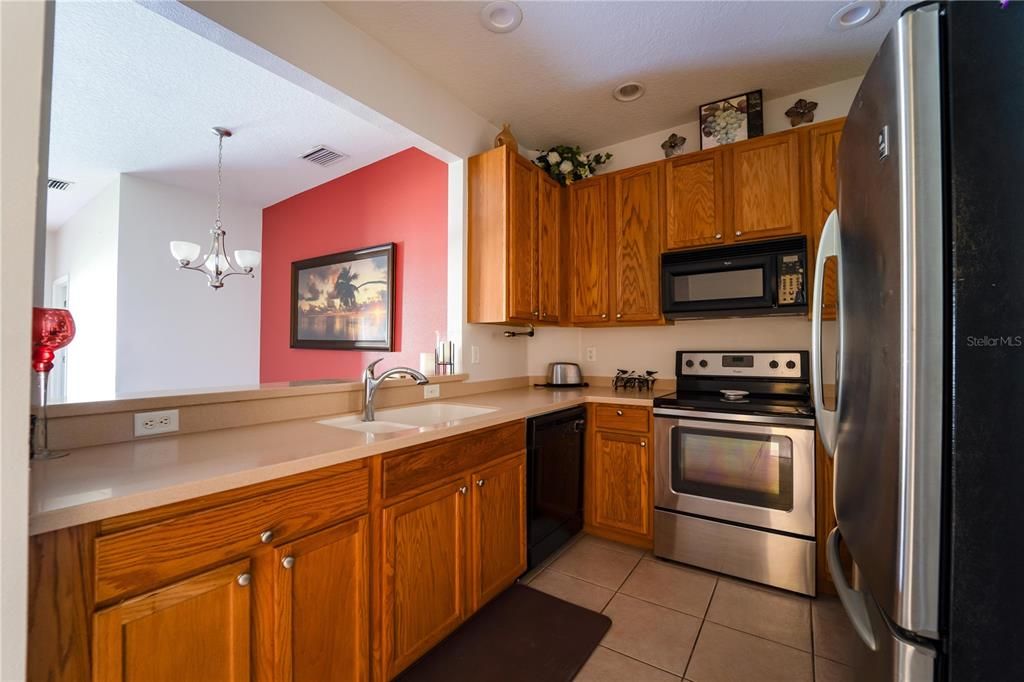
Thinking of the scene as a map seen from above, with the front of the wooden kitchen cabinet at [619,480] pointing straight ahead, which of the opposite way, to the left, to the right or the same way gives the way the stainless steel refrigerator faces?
to the right

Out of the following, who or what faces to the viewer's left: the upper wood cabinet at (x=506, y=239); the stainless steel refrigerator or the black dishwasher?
the stainless steel refrigerator

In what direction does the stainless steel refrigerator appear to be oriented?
to the viewer's left

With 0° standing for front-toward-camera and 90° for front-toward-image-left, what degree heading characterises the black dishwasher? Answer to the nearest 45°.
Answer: approximately 315°

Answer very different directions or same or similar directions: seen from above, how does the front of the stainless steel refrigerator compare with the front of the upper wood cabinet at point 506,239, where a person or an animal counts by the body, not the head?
very different directions

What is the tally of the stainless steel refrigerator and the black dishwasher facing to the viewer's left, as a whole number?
1
